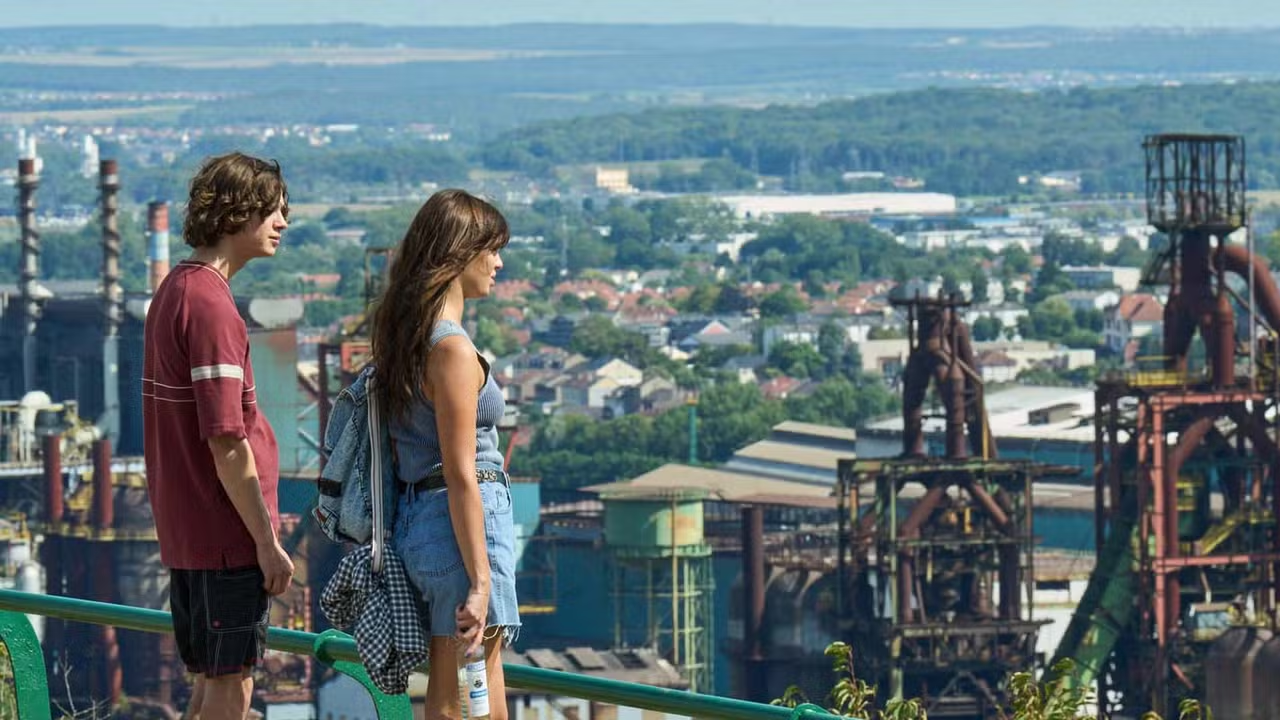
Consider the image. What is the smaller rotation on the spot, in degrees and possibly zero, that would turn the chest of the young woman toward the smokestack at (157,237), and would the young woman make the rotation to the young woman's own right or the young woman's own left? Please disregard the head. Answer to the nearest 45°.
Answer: approximately 90° to the young woman's own left

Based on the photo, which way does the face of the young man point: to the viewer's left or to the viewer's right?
to the viewer's right

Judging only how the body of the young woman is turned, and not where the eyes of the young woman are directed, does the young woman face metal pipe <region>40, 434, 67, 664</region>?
no

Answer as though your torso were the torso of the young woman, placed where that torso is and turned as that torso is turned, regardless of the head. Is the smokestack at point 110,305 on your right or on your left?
on your left

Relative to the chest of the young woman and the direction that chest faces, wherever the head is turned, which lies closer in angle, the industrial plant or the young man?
the industrial plant

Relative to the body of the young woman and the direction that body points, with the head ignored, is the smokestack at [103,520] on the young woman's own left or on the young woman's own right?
on the young woman's own left

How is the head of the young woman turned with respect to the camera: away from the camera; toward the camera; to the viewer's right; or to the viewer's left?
to the viewer's right

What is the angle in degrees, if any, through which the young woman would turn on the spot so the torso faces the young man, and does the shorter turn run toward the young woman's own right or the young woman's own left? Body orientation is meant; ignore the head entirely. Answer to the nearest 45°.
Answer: approximately 135° to the young woman's own left

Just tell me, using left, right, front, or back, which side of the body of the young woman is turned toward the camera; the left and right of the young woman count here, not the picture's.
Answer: right

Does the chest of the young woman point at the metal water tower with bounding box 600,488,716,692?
no
